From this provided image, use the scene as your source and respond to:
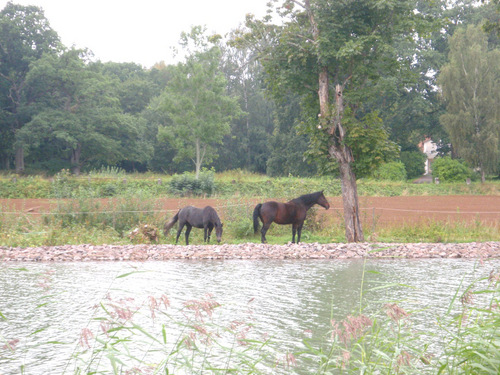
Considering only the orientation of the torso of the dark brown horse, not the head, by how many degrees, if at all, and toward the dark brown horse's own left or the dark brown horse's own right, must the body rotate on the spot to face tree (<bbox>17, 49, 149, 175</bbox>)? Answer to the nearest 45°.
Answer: approximately 135° to the dark brown horse's own left

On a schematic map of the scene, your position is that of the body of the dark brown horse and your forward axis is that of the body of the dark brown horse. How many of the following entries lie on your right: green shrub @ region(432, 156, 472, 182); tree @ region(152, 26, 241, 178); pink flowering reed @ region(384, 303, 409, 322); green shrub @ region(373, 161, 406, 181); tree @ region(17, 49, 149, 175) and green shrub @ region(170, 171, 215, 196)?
1

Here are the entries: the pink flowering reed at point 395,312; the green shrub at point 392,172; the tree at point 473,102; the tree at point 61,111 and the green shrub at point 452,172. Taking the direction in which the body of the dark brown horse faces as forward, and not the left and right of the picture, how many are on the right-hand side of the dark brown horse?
1

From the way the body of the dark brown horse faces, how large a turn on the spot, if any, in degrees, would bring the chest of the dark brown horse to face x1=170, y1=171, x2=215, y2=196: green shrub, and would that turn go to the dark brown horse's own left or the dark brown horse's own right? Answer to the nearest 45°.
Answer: approximately 90° to the dark brown horse's own left

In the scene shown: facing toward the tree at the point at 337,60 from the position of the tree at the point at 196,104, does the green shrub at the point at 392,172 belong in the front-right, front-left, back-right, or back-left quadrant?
front-left

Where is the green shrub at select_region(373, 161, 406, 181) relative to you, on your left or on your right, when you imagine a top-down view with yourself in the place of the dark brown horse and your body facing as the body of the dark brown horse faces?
on your left

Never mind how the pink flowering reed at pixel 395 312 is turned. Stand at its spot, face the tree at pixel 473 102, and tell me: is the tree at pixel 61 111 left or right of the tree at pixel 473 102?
left

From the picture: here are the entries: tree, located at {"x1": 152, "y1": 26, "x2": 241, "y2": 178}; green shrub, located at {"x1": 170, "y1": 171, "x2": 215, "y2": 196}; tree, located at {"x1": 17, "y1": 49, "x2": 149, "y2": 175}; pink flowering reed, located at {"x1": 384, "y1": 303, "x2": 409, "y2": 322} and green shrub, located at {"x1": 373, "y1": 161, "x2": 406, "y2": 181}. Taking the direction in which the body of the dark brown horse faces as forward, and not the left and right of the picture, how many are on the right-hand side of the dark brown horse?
1

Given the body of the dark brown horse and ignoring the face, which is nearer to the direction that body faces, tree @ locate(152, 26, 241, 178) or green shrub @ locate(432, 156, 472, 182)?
the green shrub

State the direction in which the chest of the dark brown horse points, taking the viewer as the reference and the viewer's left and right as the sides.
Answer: facing to the right of the viewer

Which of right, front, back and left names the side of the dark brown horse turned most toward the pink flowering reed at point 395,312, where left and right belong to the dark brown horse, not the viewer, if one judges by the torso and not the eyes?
right

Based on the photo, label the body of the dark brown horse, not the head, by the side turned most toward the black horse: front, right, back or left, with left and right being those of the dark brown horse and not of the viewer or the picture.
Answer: back
